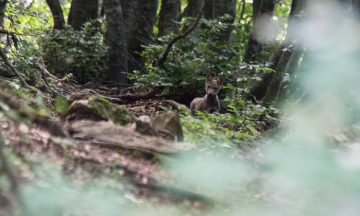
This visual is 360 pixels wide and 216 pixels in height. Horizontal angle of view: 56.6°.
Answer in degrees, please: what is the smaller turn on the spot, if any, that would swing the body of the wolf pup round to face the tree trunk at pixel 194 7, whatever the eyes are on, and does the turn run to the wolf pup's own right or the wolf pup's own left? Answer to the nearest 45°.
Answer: approximately 135° to the wolf pup's own left

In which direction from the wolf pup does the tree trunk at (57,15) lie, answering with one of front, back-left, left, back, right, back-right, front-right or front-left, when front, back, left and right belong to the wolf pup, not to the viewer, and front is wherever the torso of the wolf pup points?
back

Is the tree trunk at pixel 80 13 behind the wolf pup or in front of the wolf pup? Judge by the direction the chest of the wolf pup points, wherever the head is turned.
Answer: behind

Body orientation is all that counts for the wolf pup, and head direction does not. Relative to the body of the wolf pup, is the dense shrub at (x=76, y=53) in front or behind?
behind

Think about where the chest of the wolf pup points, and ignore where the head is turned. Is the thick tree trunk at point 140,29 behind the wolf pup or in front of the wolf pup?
behind

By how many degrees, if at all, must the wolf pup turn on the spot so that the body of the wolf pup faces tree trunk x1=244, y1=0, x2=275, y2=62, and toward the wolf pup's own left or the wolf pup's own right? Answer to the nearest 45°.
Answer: approximately 90° to the wolf pup's own left

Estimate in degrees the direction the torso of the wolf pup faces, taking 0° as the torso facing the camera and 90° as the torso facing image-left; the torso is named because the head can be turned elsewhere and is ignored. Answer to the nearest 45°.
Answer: approximately 315°
